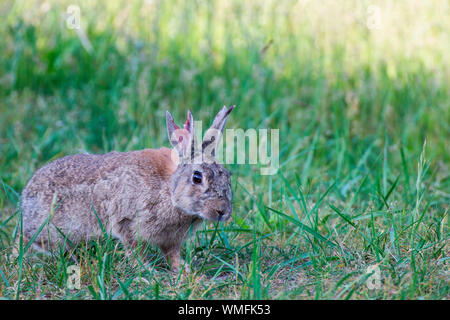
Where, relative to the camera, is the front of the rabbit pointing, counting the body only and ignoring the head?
to the viewer's right
